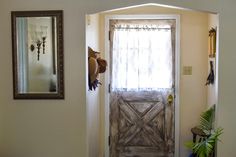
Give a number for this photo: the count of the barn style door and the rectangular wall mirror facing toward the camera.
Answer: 2

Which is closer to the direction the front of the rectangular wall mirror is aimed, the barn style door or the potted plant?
the potted plant

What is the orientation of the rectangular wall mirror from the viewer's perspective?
toward the camera

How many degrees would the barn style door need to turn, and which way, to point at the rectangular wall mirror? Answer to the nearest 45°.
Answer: approximately 45° to its right

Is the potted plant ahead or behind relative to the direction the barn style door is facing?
ahead

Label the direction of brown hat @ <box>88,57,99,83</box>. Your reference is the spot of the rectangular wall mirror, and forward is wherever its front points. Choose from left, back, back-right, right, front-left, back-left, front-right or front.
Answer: left

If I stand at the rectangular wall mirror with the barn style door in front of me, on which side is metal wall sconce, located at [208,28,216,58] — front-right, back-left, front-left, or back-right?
front-right

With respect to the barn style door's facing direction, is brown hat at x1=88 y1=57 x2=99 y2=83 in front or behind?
in front

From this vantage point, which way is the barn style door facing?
toward the camera
